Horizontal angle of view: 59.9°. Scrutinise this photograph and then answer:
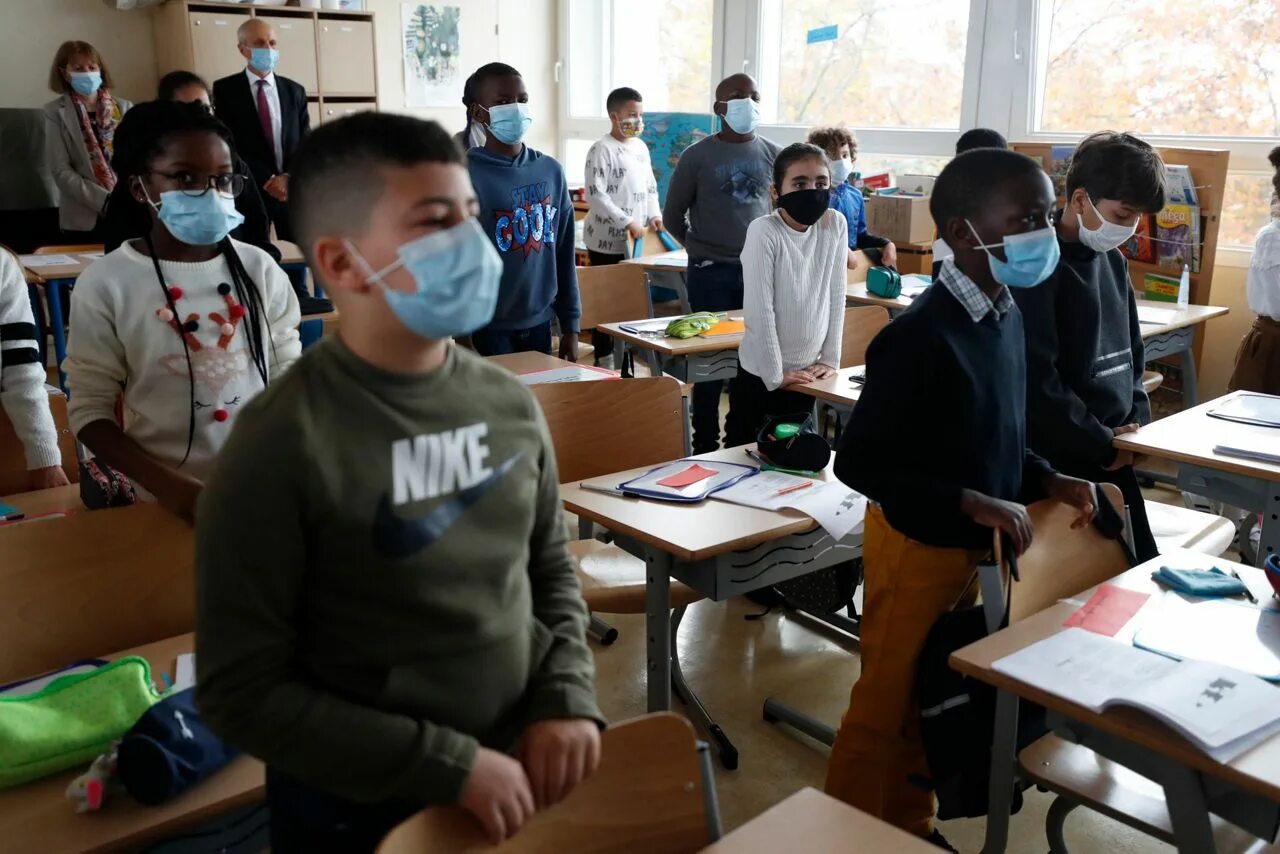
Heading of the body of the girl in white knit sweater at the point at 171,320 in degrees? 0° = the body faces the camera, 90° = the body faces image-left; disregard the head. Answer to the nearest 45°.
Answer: approximately 315°

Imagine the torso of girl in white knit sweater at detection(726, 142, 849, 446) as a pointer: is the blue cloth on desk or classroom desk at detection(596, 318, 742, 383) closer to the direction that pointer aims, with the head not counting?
the blue cloth on desk

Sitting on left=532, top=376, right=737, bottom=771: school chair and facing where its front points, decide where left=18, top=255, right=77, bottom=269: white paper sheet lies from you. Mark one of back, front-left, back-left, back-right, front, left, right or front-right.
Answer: back

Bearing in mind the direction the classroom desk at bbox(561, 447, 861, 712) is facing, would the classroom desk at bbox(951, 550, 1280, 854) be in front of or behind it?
behind

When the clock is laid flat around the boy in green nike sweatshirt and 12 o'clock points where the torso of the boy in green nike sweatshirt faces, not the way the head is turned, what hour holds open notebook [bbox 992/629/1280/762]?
The open notebook is roughly at 10 o'clock from the boy in green nike sweatshirt.

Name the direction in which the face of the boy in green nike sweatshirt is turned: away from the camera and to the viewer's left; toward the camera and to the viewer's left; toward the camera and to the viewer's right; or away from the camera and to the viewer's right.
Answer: toward the camera and to the viewer's right

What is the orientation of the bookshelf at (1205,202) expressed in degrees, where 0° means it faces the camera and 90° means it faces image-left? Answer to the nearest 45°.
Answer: approximately 45°

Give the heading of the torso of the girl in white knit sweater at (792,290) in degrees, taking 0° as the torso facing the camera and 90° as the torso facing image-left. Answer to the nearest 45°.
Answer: approximately 315°

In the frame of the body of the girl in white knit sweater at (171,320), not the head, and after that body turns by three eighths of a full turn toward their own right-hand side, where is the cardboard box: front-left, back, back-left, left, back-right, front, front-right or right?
back-right

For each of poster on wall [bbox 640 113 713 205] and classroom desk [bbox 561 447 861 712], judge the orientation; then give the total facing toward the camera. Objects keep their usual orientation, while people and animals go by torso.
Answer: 1

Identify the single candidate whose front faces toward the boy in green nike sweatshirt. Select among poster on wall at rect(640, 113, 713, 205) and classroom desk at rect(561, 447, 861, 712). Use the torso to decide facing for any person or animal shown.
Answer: the poster on wall
